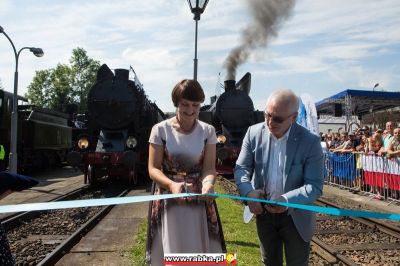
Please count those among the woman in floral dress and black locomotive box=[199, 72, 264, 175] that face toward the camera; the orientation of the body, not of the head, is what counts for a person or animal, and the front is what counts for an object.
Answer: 2

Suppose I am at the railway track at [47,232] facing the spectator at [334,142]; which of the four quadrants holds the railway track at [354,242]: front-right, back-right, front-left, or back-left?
front-right

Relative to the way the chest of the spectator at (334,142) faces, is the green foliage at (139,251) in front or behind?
in front

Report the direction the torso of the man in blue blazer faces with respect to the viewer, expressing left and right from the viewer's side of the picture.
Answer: facing the viewer and to the left of the viewer

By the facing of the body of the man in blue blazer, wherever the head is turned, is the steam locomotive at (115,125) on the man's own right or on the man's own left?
on the man's own right

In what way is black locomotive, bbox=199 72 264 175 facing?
toward the camera

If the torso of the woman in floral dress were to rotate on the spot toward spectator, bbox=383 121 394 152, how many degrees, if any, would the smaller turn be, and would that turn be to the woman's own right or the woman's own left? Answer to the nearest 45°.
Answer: approximately 135° to the woman's own left

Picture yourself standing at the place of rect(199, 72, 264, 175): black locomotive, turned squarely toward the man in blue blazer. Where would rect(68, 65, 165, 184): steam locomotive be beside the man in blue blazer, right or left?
right

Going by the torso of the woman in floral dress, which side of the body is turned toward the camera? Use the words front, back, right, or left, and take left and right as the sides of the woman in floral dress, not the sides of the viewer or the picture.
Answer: front

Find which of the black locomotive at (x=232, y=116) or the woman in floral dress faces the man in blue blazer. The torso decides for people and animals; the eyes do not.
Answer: the black locomotive

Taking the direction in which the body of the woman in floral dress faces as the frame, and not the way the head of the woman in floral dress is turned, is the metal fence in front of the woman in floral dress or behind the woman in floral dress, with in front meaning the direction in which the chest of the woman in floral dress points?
behind

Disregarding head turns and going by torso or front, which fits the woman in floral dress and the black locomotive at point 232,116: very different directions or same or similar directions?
same or similar directions

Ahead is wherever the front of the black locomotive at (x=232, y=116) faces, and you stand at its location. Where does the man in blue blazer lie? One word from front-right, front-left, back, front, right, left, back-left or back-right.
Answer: front

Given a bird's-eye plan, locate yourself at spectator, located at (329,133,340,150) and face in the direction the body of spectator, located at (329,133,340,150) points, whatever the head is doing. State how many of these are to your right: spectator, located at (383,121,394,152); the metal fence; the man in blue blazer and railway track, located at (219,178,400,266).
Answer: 0

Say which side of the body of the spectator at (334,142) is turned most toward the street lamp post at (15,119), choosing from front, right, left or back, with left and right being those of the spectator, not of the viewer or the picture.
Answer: front

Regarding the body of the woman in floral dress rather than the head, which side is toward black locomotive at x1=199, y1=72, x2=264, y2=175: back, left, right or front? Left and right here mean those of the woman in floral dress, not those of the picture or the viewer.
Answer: back

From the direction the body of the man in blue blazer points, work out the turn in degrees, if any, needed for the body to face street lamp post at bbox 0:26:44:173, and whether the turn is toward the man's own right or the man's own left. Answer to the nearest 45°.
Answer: approximately 90° to the man's own right

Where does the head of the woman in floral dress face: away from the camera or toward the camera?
toward the camera
